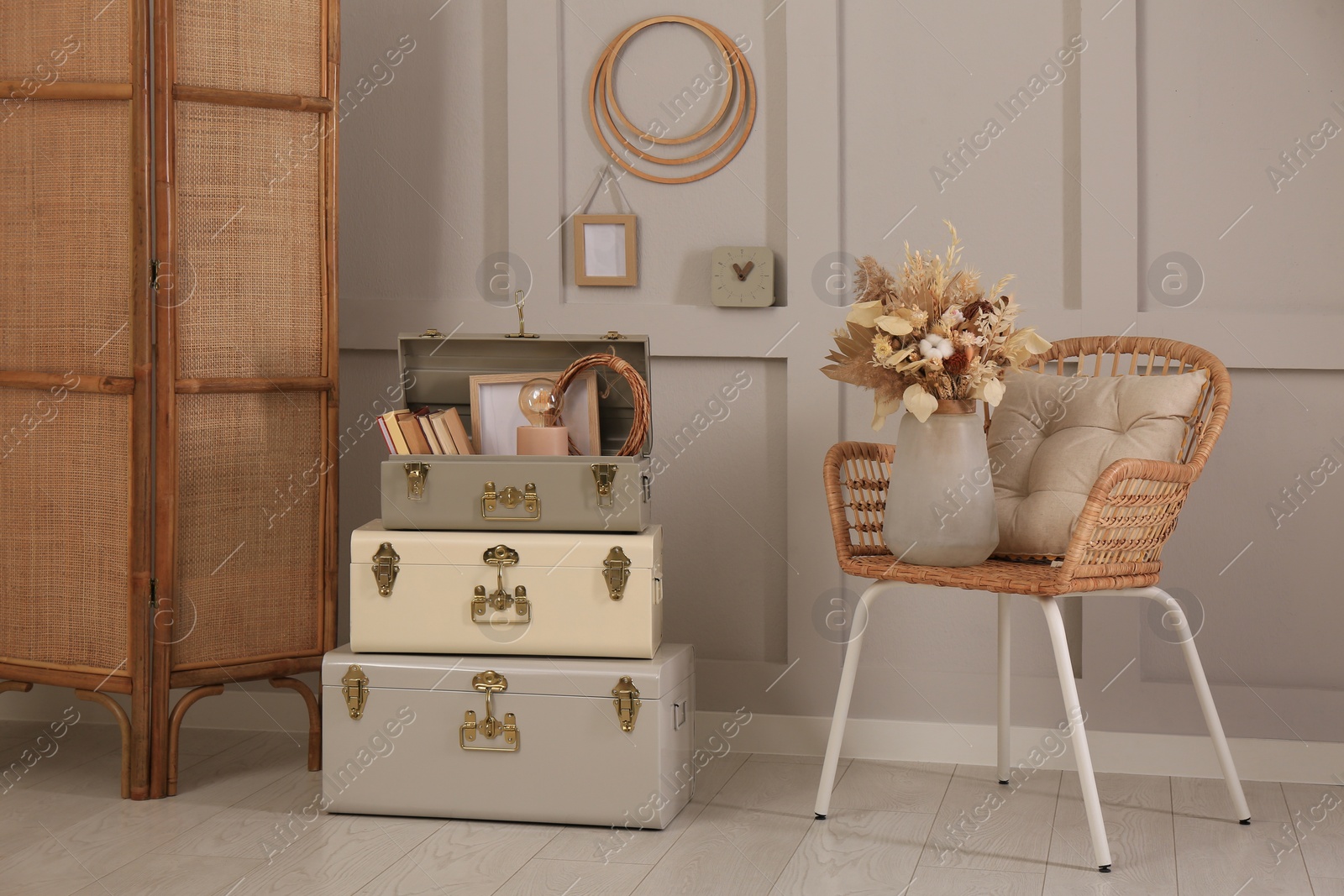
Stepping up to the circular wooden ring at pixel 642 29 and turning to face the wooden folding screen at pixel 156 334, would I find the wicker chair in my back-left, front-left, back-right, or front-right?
back-left

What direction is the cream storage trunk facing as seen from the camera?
toward the camera

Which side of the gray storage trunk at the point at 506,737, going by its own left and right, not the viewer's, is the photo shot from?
front

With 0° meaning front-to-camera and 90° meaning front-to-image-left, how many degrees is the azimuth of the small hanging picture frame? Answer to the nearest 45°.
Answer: approximately 0°

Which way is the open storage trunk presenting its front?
toward the camera
